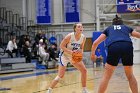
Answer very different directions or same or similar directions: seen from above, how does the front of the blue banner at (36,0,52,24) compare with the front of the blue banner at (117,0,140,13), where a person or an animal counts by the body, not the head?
same or similar directions

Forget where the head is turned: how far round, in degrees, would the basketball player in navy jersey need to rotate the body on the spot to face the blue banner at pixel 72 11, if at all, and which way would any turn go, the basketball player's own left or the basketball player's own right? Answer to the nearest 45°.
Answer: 0° — they already face it

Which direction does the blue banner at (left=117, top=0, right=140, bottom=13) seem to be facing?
toward the camera

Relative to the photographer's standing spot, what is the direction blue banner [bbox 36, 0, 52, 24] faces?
facing the viewer

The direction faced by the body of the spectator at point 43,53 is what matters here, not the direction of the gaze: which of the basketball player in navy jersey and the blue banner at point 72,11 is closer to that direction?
the basketball player in navy jersey

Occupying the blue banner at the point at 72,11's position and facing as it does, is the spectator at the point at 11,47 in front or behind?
in front

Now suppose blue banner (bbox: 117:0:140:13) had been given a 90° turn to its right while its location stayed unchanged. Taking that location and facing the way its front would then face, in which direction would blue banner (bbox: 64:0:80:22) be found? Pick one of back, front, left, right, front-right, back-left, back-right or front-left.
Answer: front

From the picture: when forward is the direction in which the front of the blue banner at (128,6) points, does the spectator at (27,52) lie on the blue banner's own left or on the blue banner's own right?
on the blue banner's own right

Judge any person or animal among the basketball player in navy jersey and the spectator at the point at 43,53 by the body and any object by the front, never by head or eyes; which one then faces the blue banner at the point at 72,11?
the basketball player in navy jersey

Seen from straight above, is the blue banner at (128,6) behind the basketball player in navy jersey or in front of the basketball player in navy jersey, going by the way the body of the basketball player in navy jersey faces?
in front

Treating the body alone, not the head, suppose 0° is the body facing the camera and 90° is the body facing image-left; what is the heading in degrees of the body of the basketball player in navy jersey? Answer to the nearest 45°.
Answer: approximately 180°

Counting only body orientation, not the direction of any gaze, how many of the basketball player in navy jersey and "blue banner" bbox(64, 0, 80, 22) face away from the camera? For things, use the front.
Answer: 1

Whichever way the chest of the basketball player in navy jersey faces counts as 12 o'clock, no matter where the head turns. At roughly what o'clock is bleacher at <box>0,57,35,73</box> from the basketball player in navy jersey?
The bleacher is roughly at 11 o'clock from the basketball player in navy jersey.
